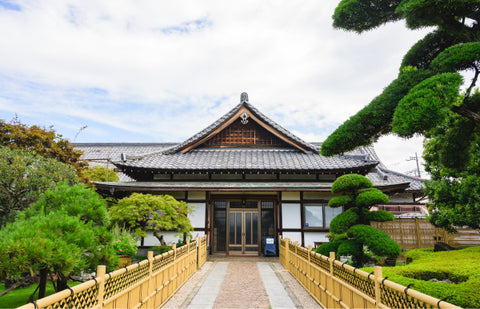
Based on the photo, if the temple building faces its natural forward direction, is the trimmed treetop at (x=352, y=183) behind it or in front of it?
in front

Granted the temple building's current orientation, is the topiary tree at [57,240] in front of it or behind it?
in front

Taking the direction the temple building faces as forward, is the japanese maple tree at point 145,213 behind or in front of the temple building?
in front

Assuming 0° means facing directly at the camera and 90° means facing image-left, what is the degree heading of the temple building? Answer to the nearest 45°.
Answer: approximately 0°

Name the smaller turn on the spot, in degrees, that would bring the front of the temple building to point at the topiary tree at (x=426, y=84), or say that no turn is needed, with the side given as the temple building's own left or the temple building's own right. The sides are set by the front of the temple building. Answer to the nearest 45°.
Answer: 0° — it already faces it

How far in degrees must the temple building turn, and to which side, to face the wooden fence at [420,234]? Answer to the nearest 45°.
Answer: approximately 90° to its left
